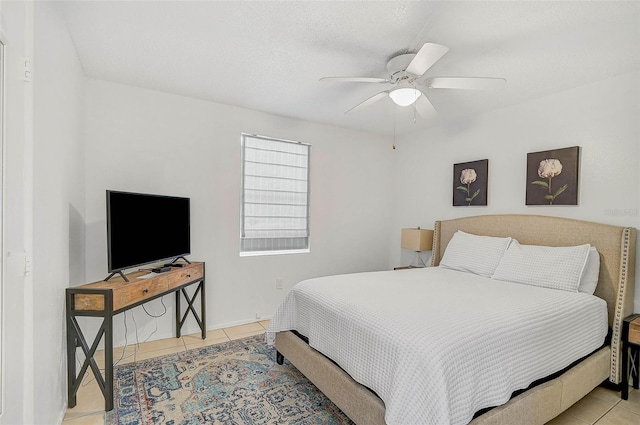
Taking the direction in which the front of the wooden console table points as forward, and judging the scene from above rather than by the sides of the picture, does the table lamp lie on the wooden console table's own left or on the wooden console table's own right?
on the wooden console table's own left

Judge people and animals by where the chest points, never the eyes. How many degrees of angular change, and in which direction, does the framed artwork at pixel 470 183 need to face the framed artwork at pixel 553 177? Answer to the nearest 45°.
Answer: approximately 90° to its left

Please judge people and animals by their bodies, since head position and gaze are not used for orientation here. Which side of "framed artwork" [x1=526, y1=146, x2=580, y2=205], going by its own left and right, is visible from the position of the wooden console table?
front

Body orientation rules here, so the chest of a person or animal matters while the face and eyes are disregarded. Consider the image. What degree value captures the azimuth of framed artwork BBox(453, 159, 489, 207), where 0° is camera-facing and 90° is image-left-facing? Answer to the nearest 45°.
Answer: approximately 45°

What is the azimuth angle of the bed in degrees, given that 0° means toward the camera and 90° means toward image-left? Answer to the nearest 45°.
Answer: approximately 45°

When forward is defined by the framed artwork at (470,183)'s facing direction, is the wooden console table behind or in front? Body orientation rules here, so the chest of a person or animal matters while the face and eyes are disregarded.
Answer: in front

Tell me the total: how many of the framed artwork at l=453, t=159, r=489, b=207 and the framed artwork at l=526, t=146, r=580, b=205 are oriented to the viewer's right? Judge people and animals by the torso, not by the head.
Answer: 0

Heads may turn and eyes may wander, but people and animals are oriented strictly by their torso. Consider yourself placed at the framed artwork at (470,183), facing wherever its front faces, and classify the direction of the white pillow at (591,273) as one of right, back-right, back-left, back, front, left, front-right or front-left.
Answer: left

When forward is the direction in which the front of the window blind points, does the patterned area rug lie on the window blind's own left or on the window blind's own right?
on the window blind's own right

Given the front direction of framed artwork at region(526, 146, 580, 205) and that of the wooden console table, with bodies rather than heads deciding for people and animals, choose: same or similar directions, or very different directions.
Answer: very different directions
